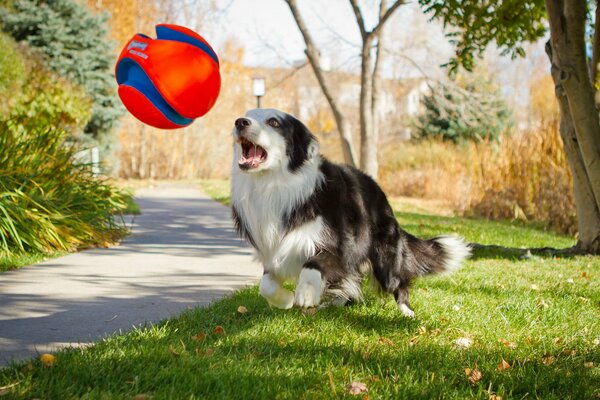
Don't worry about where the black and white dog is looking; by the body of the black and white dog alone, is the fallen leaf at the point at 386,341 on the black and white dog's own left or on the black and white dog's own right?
on the black and white dog's own left

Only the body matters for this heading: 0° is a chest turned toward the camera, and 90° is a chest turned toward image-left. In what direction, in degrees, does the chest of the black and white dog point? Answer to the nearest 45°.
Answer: approximately 45°

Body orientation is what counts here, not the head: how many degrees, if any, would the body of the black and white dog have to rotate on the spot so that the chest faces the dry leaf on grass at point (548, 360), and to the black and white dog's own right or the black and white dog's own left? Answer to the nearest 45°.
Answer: approximately 90° to the black and white dog's own left

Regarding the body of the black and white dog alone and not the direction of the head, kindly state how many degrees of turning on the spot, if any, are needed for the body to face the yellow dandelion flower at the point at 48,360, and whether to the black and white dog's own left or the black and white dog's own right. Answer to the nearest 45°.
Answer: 0° — it already faces it

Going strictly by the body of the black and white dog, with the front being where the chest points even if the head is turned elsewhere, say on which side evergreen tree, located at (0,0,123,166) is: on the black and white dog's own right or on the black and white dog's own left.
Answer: on the black and white dog's own right

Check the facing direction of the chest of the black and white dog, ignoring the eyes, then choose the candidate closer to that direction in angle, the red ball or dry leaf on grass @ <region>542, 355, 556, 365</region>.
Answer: the red ball

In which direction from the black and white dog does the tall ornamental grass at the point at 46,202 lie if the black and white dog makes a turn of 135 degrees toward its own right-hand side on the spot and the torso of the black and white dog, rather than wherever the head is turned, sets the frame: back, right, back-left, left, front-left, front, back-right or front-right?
front-left

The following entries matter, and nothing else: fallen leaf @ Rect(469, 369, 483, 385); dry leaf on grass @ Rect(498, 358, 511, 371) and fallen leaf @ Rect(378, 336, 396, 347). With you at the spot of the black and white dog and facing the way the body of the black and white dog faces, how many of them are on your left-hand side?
3

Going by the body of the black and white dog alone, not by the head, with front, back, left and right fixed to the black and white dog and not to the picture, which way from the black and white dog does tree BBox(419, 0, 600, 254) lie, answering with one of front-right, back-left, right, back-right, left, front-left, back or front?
back

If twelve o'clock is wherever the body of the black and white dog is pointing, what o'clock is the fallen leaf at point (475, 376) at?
The fallen leaf is roughly at 9 o'clock from the black and white dog.

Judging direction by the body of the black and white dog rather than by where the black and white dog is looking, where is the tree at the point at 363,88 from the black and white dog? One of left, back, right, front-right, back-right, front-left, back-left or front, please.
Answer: back-right

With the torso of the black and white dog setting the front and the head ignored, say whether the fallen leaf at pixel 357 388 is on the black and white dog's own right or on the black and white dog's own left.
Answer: on the black and white dog's own left
